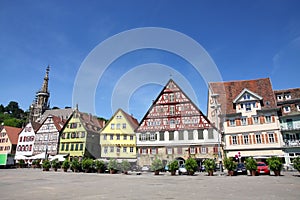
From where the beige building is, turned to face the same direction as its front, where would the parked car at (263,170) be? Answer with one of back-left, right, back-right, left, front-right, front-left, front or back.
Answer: front

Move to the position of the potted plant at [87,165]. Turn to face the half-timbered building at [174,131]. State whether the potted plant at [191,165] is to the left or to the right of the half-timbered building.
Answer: right

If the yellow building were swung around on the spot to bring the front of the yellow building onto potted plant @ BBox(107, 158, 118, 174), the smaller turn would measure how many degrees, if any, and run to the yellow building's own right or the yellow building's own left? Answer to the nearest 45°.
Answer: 0° — it already faces it

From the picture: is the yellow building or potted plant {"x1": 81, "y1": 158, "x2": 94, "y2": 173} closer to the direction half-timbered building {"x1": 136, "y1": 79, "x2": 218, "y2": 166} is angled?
the potted plant

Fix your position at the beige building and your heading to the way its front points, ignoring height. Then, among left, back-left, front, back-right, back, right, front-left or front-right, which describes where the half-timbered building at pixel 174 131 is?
right

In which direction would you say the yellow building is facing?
toward the camera

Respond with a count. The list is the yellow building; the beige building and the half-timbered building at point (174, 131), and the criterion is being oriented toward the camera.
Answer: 3

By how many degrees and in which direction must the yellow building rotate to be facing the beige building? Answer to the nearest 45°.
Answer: approximately 45° to its left

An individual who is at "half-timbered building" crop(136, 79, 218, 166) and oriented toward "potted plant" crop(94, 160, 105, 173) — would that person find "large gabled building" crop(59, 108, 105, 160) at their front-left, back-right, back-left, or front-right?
front-right

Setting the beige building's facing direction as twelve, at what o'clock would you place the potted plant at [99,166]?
The potted plant is roughly at 2 o'clock from the beige building.

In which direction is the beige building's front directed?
toward the camera

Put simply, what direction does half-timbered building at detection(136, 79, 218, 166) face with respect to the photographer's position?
facing the viewer

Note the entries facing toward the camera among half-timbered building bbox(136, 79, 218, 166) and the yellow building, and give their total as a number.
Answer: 2
